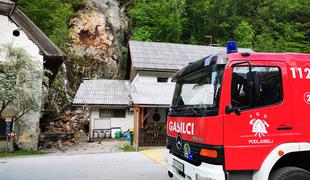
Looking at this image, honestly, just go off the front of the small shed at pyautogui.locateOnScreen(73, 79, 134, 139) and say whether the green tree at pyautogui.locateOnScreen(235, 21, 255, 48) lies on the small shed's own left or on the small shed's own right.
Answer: on the small shed's own left

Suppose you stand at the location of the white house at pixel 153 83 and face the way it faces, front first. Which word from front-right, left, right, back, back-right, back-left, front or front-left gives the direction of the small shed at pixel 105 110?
right

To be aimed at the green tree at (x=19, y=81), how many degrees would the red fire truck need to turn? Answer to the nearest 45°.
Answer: approximately 90° to its right

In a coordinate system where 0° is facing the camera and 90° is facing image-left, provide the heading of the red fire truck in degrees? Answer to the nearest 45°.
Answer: approximately 45°

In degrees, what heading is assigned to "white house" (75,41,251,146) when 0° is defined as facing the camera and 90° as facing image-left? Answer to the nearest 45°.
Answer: approximately 0°

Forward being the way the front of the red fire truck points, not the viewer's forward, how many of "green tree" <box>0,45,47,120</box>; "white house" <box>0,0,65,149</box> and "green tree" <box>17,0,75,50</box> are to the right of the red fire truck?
3

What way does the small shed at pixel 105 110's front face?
toward the camera

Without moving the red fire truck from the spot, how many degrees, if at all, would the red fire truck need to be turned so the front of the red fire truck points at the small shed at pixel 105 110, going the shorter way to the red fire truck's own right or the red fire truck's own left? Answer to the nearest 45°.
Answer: approximately 90° to the red fire truck's own right

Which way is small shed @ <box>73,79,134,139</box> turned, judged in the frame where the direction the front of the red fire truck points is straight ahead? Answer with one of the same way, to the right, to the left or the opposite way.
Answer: to the left

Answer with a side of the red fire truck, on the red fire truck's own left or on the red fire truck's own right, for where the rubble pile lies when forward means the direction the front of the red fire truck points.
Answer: on the red fire truck's own right

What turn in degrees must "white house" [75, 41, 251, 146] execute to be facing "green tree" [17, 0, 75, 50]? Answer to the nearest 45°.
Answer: approximately 135° to its right
